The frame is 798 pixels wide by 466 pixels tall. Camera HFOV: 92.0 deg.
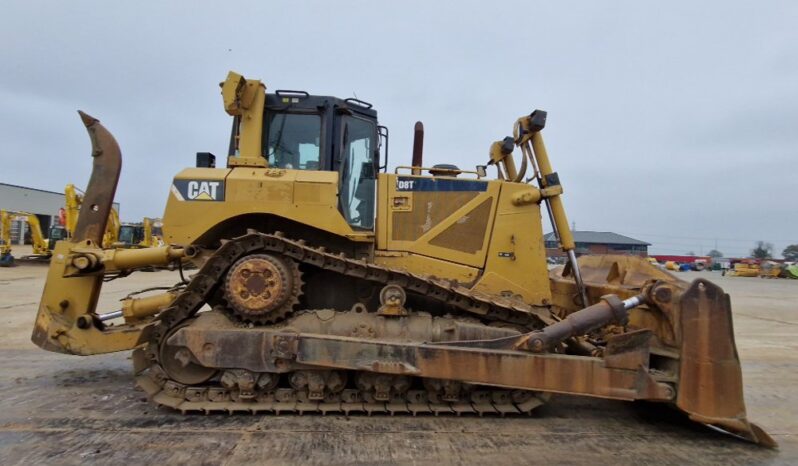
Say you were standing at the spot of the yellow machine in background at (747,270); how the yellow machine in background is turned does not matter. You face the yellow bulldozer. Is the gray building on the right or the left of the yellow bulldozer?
right

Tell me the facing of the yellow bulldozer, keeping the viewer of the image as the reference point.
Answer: facing to the right of the viewer

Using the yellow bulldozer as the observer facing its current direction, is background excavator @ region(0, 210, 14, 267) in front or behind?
behind

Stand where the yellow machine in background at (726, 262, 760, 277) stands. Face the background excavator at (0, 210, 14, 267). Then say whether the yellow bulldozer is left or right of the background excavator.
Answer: left

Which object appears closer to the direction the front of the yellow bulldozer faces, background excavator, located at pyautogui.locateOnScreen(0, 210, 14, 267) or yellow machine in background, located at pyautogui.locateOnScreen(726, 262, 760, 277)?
the yellow machine in background

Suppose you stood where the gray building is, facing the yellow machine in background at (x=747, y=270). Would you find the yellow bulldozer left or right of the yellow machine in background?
right

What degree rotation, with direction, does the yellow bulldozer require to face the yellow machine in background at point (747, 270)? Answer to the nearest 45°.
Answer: approximately 45° to its left

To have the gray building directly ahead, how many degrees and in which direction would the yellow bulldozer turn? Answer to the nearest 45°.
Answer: approximately 135° to its left
